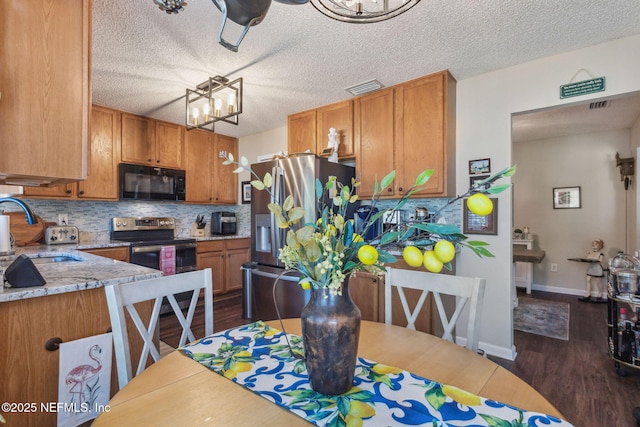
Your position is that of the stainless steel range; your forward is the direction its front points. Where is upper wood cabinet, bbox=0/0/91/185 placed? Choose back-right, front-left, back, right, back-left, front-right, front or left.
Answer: front-right

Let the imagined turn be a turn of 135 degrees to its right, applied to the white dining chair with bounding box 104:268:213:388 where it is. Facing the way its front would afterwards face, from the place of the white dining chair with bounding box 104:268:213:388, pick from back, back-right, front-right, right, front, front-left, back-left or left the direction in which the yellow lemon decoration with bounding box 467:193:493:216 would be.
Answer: back-left

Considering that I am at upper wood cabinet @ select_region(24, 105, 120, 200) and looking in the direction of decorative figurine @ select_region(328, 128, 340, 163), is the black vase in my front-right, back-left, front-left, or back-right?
front-right

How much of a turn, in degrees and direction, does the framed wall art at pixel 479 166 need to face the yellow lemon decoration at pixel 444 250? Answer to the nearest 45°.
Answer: approximately 45° to its left

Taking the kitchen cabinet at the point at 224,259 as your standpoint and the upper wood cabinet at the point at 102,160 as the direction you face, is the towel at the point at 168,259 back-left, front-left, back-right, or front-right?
front-left

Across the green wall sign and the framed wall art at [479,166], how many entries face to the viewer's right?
0

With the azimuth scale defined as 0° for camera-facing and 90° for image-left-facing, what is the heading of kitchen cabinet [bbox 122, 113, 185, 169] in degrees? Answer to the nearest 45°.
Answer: approximately 315°

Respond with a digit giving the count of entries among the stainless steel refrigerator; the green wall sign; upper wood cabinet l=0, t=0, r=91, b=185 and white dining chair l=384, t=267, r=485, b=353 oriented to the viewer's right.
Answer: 1

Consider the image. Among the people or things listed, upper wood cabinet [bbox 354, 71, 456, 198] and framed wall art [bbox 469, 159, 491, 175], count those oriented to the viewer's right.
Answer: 0

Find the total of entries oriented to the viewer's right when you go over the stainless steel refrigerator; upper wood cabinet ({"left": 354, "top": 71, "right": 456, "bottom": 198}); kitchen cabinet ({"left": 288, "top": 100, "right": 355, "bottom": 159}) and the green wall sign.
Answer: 0

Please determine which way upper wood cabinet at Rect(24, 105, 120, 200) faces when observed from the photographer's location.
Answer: facing the viewer and to the right of the viewer

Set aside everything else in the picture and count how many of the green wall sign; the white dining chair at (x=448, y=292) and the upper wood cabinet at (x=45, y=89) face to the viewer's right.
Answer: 1
